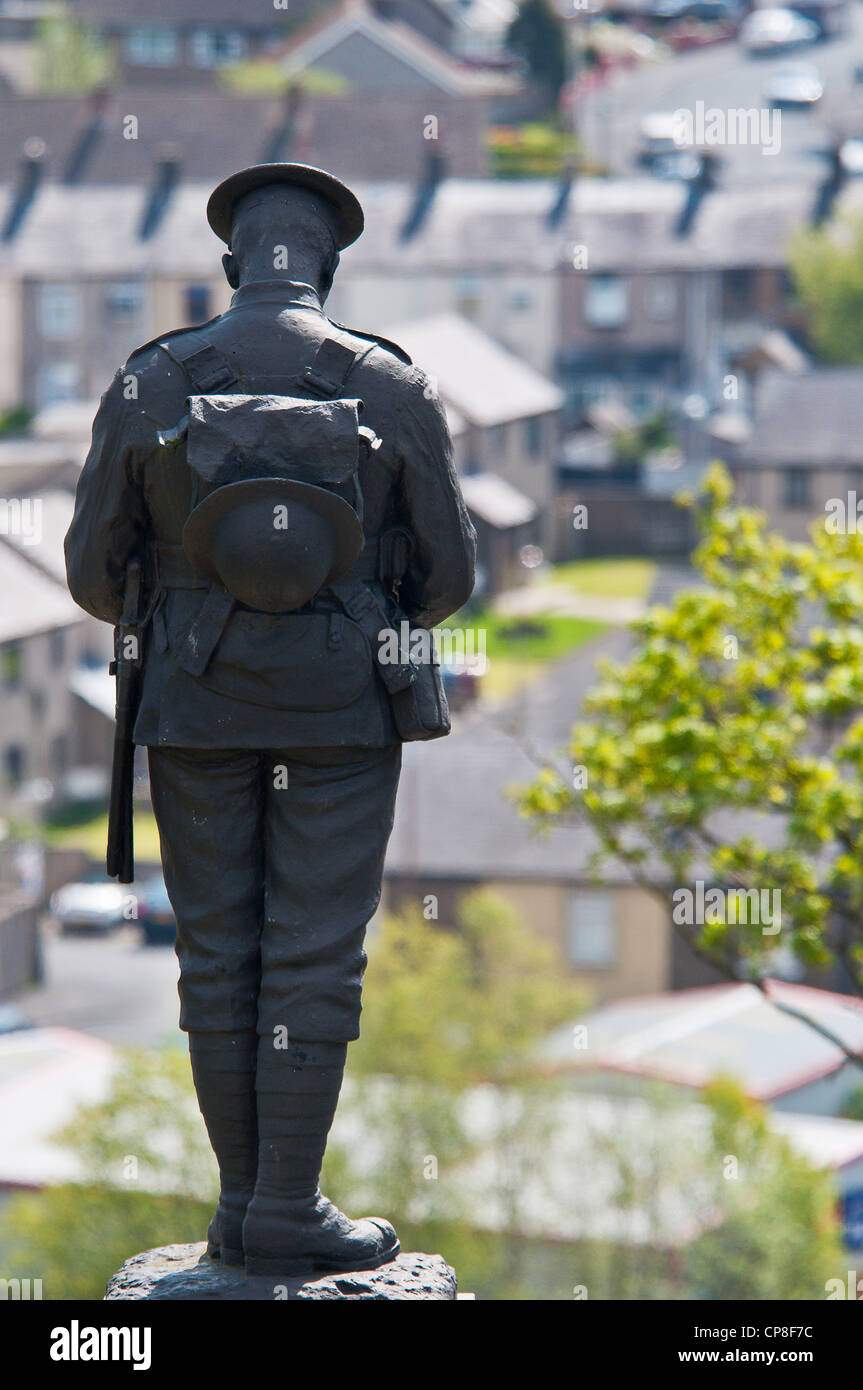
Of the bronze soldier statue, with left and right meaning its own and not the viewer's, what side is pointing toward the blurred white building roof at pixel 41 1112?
front

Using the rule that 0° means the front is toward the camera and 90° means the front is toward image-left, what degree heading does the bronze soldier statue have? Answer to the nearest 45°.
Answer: approximately 180°

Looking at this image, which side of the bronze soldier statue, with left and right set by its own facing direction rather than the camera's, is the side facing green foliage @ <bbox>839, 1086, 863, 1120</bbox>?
front

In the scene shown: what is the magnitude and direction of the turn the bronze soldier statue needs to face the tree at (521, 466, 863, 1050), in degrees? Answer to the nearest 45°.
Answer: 0° — it already faces it
